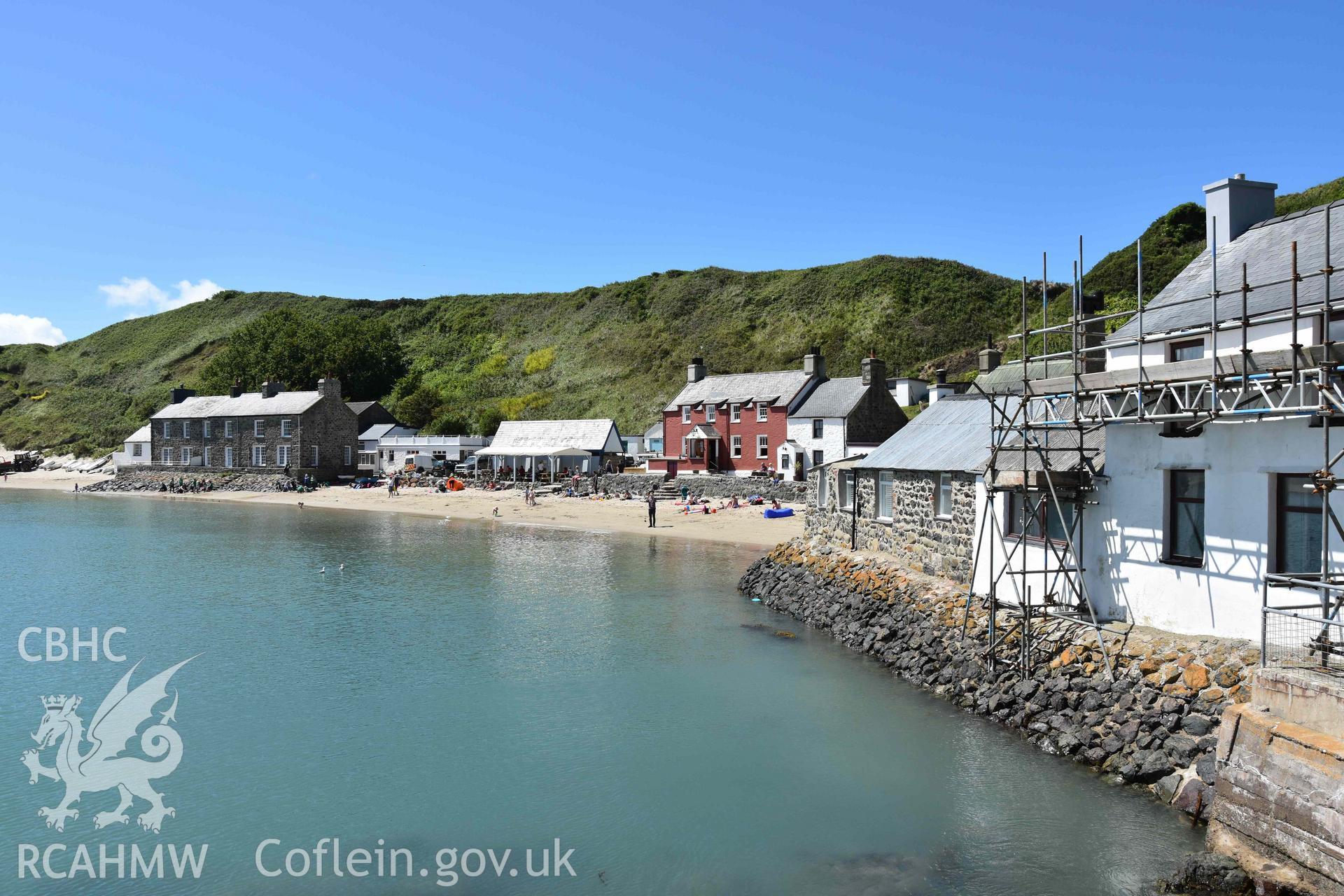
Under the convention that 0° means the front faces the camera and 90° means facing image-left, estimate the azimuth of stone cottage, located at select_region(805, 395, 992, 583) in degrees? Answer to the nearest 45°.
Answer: approximately 45°

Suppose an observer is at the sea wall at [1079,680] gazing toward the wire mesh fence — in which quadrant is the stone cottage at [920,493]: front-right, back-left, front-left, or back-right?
back-left

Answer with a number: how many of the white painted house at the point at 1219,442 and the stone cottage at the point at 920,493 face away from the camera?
0

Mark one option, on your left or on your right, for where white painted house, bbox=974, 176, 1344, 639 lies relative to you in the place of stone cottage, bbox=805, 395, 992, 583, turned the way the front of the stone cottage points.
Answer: on your left

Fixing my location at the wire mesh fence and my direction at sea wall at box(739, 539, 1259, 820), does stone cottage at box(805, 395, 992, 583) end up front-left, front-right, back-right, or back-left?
front-right

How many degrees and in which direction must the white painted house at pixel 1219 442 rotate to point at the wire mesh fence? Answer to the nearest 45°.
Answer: approximately 45° to its left

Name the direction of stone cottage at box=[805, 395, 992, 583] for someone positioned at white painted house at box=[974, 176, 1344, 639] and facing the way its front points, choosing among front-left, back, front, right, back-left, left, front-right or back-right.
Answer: right

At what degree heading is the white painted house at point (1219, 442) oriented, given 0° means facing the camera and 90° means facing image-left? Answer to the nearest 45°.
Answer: approximately 45°
